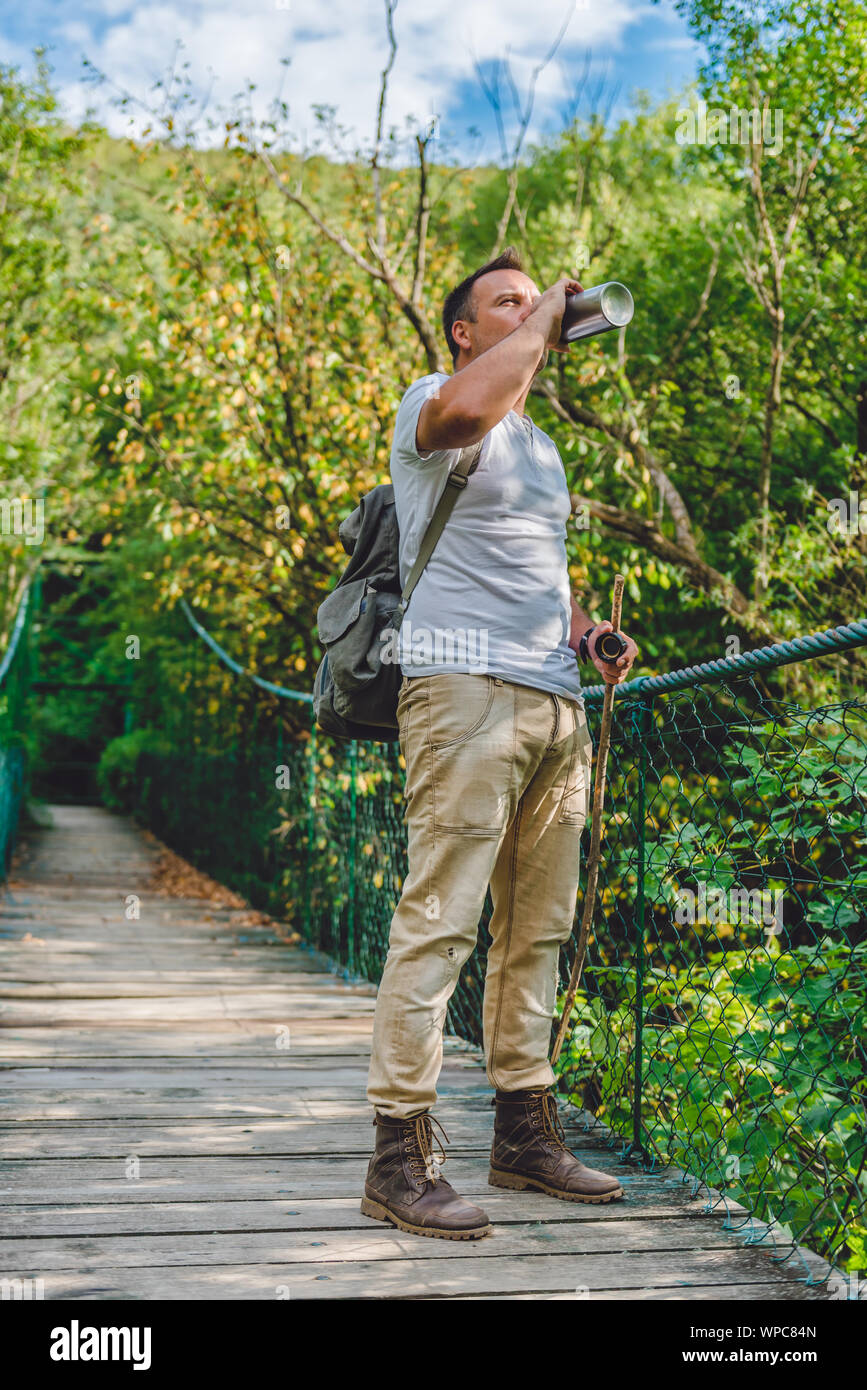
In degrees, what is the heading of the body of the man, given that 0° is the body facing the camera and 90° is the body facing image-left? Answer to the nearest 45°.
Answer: approximately 315°

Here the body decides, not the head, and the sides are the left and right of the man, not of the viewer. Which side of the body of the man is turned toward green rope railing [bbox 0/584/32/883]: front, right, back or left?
back
